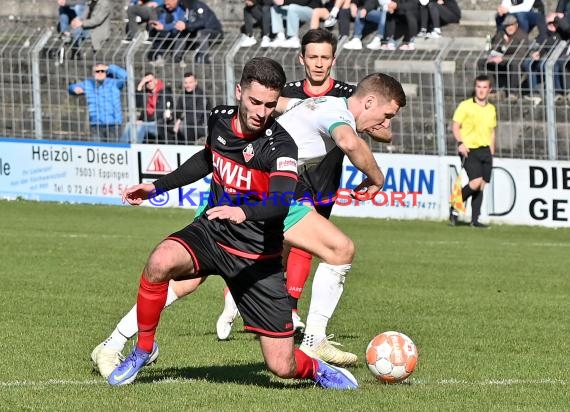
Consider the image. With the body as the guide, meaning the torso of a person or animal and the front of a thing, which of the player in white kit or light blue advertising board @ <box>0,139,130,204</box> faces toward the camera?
the light blue advertising board

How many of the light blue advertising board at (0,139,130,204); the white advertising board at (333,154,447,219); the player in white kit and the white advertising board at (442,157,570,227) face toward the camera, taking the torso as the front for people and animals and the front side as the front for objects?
3

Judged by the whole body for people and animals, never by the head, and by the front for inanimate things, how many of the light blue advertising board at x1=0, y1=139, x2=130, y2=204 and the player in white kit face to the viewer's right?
1

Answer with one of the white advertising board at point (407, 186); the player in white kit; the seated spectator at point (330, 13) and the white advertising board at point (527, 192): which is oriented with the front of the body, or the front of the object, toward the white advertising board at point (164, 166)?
the seated spectator

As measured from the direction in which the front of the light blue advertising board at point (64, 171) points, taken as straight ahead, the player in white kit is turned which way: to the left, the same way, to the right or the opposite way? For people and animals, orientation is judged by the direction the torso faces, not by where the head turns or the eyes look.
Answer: to the left

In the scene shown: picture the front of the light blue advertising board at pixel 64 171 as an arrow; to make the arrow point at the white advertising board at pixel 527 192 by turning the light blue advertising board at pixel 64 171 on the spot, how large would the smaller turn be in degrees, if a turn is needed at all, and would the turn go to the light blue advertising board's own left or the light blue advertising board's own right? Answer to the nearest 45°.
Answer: approximately 45° to the light blue advertising board's own left

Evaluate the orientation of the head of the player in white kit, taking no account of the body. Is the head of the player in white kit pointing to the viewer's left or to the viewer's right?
to the viewer's right

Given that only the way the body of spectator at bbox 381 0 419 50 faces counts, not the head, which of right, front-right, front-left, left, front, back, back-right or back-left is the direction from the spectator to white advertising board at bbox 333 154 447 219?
front-left

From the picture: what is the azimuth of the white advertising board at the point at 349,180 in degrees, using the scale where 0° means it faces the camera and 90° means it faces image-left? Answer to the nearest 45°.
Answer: approximately 0°

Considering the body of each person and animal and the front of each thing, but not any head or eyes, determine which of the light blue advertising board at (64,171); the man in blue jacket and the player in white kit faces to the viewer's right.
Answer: the player in white kit

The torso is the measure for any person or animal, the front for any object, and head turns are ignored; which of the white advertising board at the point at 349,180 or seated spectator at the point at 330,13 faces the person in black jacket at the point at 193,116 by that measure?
the seated spectator

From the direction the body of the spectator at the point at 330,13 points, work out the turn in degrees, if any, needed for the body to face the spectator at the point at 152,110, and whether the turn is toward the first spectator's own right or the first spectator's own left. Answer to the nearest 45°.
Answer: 0° — they already face them

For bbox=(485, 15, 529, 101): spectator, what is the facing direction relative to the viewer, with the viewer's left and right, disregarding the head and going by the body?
facing the viewer and to the left of the viewer

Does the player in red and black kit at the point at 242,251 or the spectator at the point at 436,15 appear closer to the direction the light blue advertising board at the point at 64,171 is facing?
the player in red and black kit

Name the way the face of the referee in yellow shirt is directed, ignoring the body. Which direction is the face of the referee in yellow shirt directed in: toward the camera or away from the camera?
toward the camera
